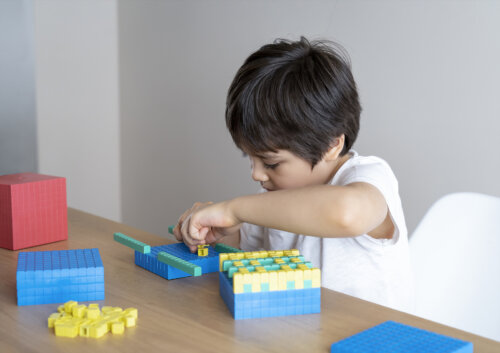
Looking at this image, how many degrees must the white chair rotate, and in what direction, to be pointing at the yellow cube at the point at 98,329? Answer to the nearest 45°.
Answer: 0° — it already faces it

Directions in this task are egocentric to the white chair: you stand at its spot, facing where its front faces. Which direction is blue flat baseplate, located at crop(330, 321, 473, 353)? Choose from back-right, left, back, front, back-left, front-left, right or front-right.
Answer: front-left

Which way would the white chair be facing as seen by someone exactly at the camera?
facing the viewer and to the left of the viewer

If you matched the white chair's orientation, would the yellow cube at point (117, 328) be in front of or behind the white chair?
in front

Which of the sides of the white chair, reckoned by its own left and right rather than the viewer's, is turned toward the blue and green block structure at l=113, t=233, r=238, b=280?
front

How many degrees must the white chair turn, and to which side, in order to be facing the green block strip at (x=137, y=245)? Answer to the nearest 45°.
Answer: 0° — it already faces it

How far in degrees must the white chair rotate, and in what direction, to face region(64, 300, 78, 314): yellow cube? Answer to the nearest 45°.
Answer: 0° — it already faces it

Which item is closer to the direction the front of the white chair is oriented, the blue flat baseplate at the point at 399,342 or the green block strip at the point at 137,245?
the green block strip
